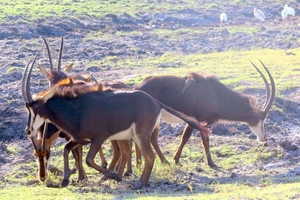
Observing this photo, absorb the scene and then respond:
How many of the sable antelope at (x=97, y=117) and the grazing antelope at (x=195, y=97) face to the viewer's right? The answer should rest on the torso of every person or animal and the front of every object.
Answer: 1

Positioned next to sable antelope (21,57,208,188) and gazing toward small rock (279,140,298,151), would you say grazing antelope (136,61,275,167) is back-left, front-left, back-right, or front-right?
front-left

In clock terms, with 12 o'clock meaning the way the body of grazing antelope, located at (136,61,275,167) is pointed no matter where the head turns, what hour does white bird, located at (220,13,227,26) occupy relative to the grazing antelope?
The white bird is roughly at 9 o'clock from the grazing antelope.

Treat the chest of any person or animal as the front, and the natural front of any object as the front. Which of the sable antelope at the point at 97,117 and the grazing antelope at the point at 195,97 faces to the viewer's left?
the sable antelope

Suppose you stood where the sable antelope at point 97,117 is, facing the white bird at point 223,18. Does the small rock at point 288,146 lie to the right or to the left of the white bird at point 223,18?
right

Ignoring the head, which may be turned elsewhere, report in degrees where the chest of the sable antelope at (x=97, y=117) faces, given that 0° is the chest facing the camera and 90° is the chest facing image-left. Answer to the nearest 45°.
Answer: approximately 90°

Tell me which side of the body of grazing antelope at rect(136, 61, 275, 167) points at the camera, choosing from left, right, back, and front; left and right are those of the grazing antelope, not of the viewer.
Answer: right

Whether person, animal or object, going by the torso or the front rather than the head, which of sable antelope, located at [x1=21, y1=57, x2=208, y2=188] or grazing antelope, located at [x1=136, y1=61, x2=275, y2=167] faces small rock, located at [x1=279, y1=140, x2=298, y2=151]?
the grazing antelope

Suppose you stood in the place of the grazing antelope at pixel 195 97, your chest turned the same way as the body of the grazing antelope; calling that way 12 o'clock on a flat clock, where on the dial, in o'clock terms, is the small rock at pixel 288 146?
The small rock is roughly at 12 o'clock from the grazing antelope.

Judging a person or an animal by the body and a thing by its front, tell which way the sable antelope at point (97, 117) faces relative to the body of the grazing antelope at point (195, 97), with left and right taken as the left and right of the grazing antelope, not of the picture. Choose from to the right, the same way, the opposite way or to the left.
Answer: the opposite way

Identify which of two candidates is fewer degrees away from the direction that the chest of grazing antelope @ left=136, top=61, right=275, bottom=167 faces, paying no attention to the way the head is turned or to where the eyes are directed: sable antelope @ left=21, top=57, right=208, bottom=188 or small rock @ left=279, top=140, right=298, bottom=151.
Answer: the small rock
